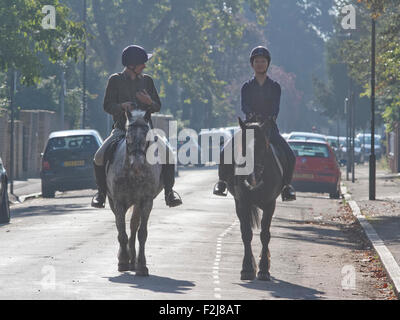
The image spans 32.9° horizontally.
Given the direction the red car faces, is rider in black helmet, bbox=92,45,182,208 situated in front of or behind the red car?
behind

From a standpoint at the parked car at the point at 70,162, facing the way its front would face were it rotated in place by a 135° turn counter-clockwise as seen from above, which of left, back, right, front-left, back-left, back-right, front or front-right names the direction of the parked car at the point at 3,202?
front-left

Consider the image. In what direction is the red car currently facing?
away from the camera

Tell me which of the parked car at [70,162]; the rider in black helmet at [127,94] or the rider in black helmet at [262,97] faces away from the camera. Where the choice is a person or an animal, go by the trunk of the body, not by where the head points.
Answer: the parked car

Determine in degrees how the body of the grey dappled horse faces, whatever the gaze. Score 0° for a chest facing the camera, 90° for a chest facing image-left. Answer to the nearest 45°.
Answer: approximately 0°

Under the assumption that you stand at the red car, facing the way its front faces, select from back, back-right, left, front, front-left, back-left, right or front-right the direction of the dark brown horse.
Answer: back

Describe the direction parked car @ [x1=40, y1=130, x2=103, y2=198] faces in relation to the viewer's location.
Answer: facing away from the viewer

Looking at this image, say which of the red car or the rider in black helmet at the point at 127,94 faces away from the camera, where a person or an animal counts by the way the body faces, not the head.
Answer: the red car

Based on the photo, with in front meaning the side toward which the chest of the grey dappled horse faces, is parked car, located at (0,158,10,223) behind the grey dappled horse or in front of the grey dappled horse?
behind
